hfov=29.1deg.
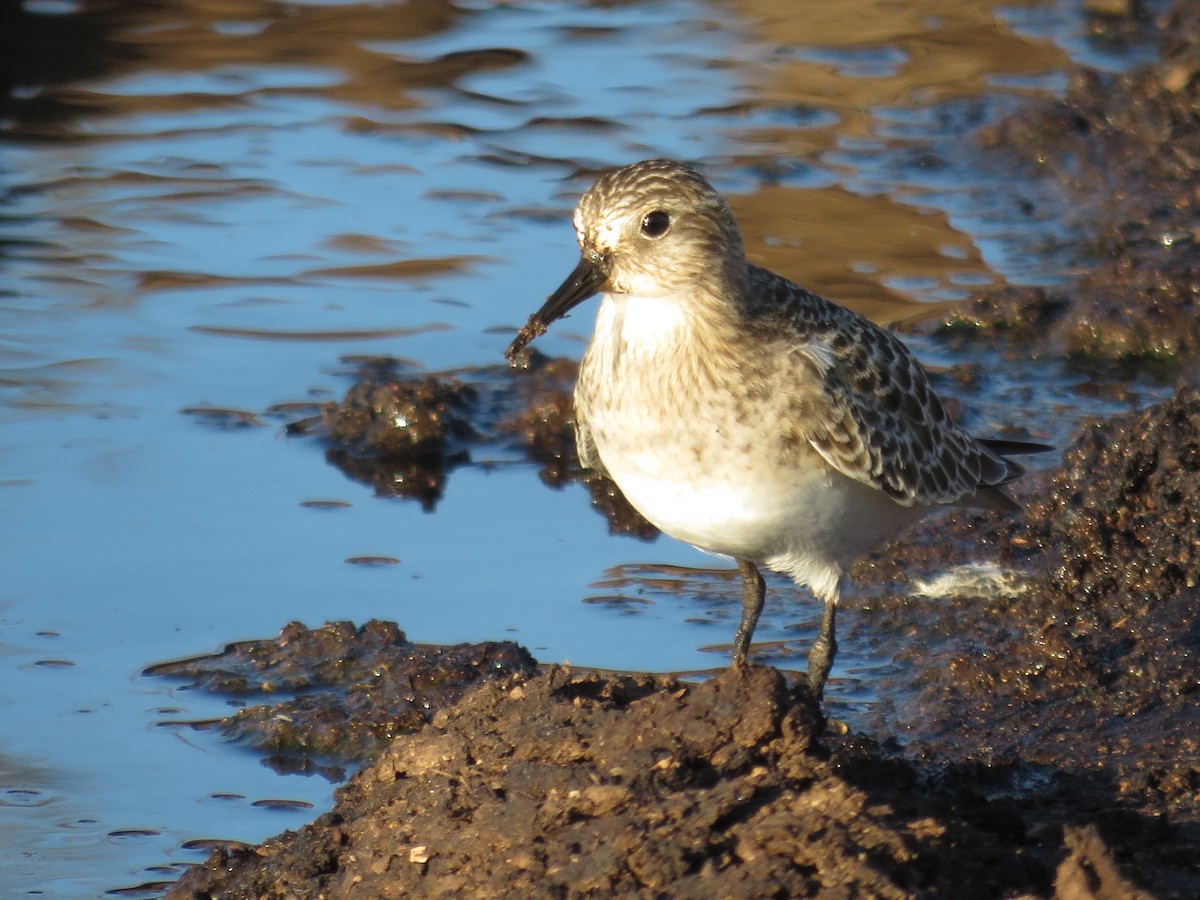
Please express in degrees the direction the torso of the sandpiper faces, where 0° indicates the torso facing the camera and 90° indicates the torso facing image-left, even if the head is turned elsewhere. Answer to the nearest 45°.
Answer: approximately 45°

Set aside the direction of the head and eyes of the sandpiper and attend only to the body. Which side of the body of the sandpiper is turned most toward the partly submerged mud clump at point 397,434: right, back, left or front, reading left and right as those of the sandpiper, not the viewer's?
right
